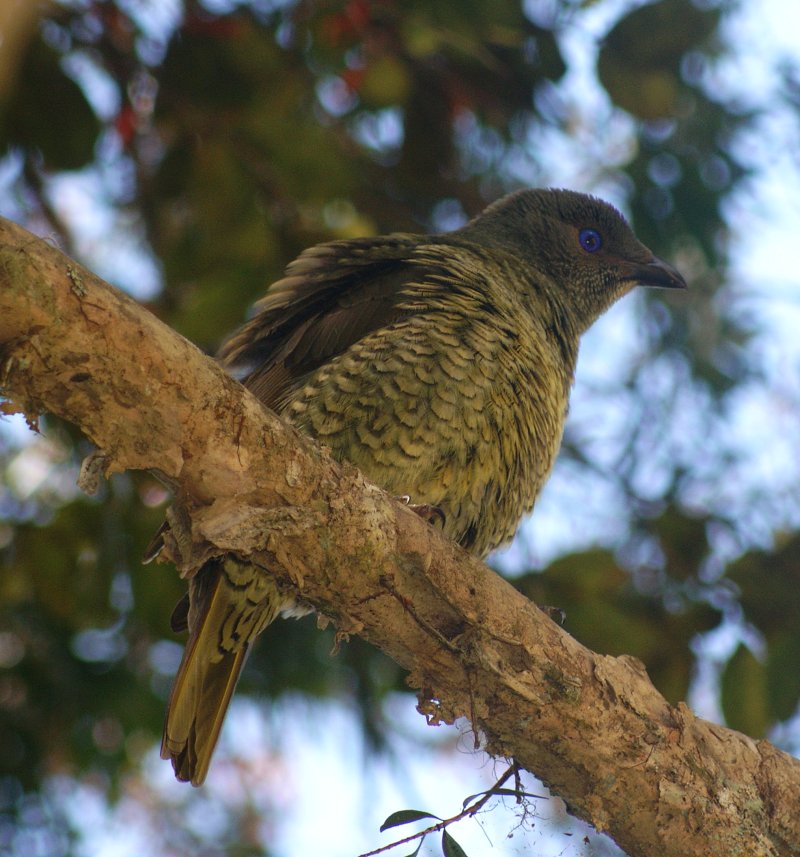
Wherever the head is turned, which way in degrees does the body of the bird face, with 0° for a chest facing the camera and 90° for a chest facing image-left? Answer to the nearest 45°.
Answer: approximately 270°

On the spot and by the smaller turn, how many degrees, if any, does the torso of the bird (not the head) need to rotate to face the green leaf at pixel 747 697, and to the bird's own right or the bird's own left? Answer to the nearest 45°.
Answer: approximately 90° to the bird's own left

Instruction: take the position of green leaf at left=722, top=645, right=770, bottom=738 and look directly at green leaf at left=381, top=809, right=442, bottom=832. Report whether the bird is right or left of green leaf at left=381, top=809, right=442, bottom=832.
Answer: right

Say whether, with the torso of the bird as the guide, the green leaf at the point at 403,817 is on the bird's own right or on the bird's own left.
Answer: on the bird's own right

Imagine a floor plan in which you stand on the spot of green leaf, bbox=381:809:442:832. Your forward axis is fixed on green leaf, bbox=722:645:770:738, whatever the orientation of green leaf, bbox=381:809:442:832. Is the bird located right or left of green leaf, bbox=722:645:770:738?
left
